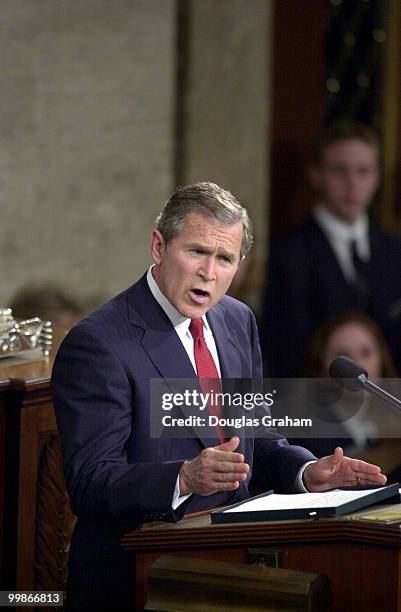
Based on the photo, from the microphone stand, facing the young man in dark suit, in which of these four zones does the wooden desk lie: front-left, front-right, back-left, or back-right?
front-left

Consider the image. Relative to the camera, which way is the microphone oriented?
to the viewer's left

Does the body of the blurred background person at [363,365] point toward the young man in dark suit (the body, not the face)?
no

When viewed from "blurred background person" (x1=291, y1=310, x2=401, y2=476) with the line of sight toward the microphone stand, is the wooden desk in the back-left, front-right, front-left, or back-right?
front-right

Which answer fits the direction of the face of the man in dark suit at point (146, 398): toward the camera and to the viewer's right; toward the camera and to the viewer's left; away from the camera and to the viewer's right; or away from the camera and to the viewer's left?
toward the camera and to the viewer's right

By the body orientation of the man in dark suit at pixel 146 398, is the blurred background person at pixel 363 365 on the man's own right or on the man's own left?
on the man's own left

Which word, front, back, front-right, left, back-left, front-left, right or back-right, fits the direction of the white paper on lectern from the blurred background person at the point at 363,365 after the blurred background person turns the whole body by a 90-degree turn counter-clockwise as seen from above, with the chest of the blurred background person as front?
right

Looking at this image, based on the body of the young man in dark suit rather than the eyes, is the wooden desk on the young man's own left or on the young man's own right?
on the young man's own right

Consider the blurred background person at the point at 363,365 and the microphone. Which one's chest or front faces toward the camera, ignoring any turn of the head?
the blurred background person

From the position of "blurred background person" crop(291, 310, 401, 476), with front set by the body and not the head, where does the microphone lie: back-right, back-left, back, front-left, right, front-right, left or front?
front

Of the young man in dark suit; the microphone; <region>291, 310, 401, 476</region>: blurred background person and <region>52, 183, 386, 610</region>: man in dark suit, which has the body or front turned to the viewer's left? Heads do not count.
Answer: the microphone

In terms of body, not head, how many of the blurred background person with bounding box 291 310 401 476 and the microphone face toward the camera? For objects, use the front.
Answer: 1

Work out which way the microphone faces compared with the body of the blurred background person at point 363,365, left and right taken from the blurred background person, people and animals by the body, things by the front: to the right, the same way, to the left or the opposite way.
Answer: to the right

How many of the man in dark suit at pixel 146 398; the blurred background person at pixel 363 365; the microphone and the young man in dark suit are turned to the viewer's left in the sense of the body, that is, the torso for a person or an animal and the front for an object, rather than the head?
1

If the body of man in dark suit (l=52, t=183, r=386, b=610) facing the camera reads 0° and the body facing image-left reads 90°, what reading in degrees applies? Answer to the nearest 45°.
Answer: approximately 315°

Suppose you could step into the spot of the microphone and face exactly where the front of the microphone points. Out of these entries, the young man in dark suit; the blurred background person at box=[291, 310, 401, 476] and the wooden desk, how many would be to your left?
0

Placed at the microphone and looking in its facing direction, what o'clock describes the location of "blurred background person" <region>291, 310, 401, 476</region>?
The blurred background person is roughly at 3 o'clock from the microphone.

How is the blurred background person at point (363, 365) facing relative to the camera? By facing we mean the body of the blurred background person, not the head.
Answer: toward the camera

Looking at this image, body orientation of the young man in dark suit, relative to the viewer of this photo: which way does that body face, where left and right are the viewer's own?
facing the viewer and to the right of the viewer
